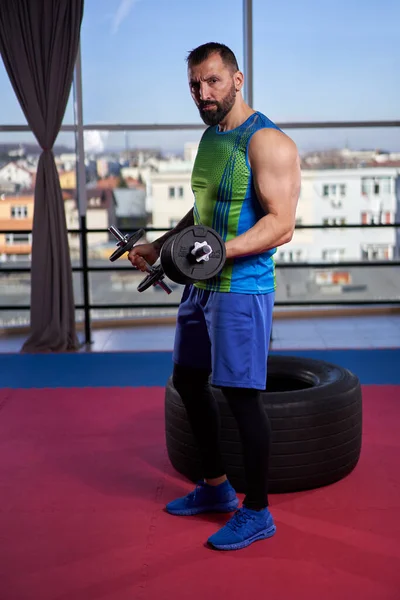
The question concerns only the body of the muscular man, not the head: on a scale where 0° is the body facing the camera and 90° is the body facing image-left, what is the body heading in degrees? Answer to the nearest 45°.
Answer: approximately 45°

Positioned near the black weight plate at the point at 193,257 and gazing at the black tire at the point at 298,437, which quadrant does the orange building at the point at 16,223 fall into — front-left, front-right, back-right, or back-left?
front-left

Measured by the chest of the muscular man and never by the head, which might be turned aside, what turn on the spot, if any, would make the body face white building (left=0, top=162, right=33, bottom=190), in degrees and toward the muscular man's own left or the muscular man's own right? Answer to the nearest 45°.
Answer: approximately 135° to the muscular man's own right

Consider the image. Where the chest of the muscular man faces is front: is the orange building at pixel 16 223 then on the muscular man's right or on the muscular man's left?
on the muscular man's right

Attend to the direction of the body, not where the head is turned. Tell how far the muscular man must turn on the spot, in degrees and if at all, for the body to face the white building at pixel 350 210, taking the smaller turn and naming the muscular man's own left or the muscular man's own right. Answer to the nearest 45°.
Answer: approximately 135° to the muscular man's own right

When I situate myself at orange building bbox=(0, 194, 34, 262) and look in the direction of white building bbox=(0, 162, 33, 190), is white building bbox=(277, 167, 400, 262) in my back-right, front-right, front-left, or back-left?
back-right
